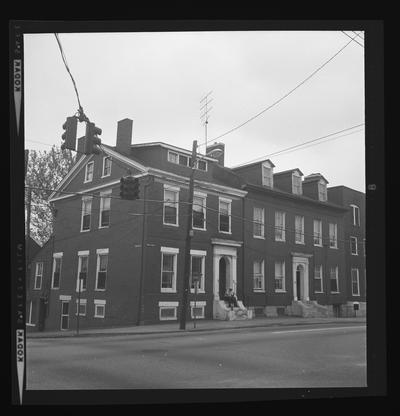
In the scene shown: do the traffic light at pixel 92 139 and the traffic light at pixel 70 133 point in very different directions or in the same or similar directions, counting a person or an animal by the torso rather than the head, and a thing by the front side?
very different directions

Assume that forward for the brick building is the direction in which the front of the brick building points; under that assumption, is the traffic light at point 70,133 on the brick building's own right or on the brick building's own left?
on the brick building's own right

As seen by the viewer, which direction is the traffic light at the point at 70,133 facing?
to the viewer's left

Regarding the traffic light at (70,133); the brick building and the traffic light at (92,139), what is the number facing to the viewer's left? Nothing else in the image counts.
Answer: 1

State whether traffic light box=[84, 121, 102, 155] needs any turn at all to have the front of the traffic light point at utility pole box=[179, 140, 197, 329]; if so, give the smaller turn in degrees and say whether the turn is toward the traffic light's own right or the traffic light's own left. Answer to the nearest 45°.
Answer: approximately 45° to the traffic light's own left
